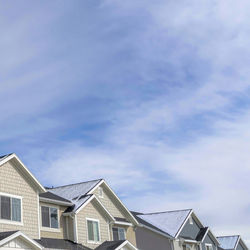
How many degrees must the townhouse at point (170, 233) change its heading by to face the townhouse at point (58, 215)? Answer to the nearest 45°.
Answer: approximately 90° to its right

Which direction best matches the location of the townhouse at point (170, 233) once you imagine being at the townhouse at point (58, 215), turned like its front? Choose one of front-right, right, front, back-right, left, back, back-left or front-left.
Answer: left

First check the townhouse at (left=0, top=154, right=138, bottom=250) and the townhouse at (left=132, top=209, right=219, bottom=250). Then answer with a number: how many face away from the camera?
0

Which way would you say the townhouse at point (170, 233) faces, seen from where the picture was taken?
facing the viewer and to the right of the viewer

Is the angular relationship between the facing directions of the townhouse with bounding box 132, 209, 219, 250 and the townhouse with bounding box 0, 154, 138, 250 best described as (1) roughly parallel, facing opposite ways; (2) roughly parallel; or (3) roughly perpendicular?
roughly parallel
